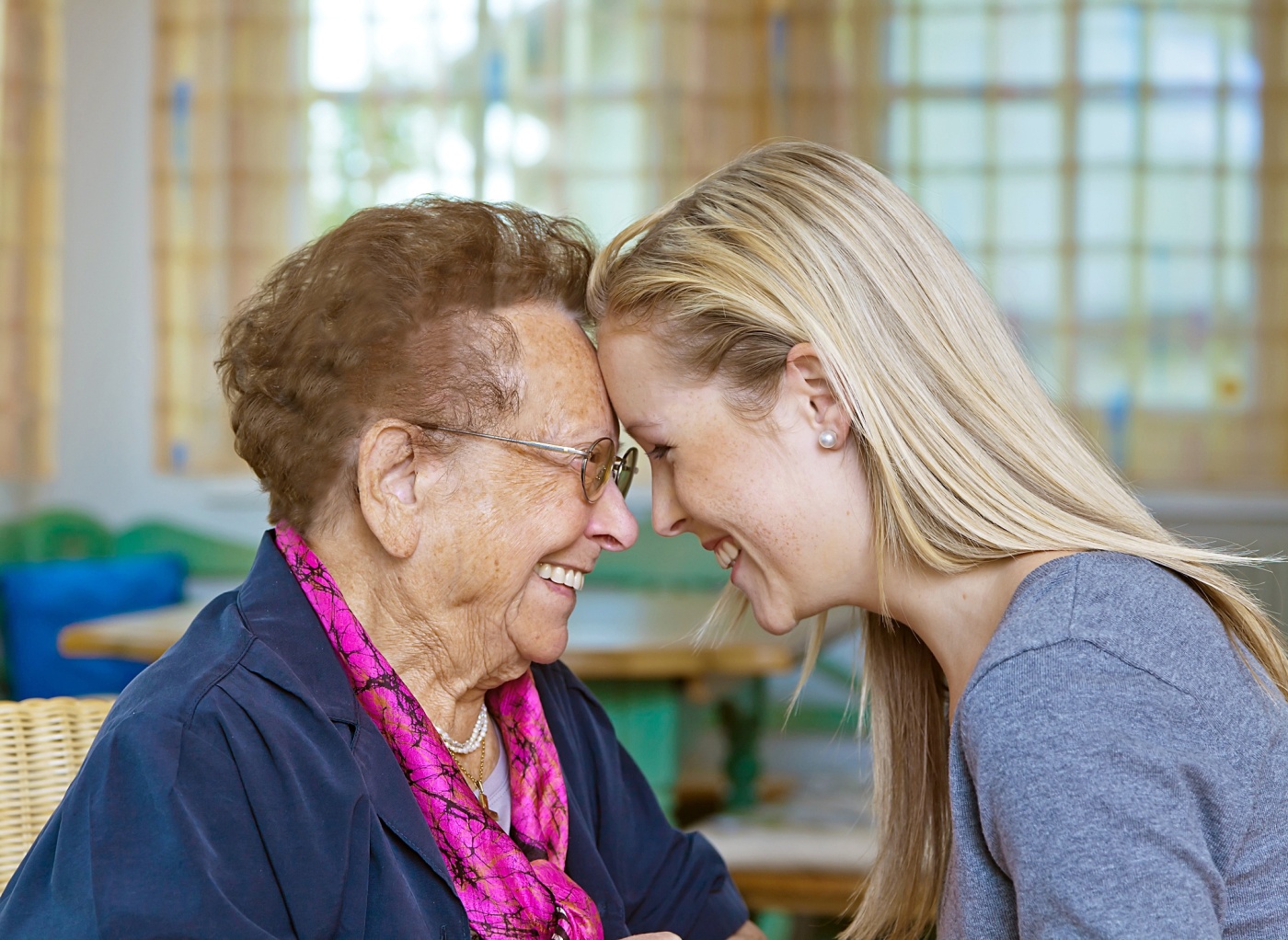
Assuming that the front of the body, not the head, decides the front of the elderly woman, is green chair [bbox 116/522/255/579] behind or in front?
behind

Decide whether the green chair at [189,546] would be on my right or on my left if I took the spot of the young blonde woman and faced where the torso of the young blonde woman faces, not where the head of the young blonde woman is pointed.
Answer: on my right

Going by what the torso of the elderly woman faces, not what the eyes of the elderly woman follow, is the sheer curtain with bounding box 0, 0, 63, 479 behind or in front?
behind

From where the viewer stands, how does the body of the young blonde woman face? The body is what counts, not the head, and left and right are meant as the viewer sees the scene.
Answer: facing to the left of the viewer

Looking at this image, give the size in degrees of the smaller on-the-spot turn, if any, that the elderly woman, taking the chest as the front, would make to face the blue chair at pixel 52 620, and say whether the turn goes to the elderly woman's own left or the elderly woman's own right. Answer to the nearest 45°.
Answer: approximately 135° to the elderly woman's own left

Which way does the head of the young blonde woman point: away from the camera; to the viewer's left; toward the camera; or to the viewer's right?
to the viewer's left
